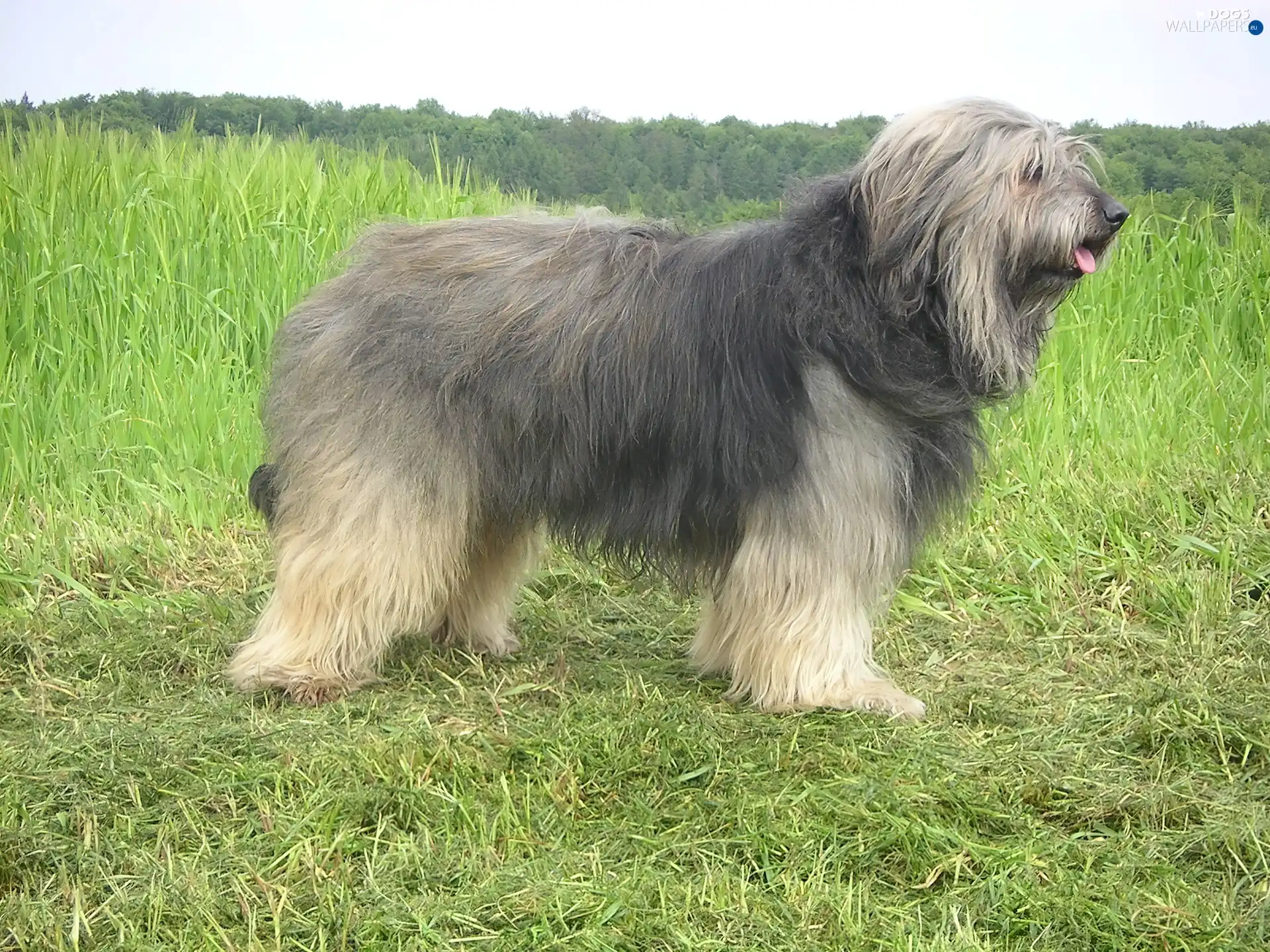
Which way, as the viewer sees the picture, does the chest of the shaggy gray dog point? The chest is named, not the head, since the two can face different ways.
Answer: to the viewer's right
